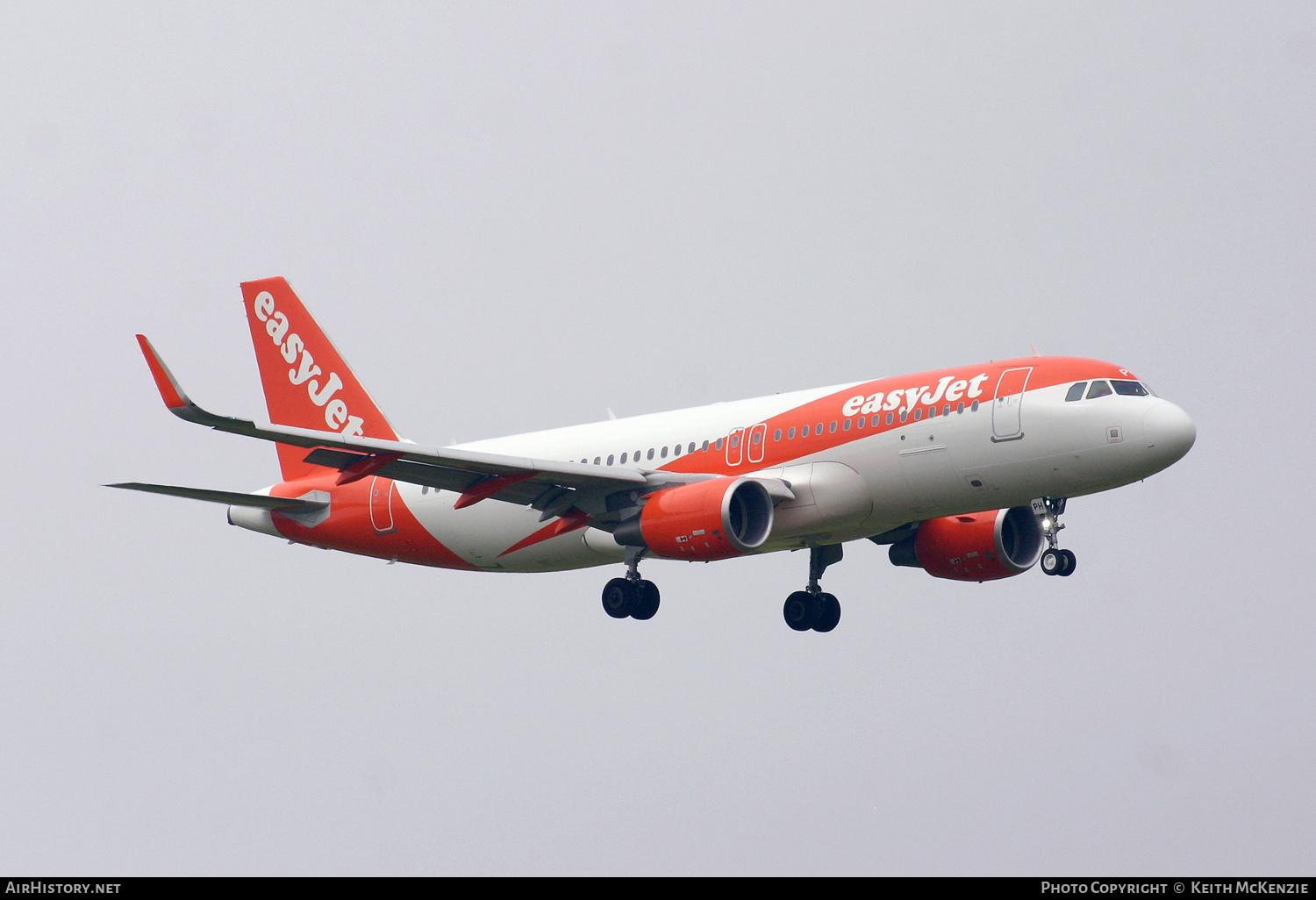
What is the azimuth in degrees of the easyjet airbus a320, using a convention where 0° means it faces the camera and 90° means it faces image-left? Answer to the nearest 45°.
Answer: approximately 315°
